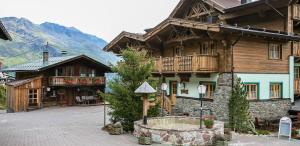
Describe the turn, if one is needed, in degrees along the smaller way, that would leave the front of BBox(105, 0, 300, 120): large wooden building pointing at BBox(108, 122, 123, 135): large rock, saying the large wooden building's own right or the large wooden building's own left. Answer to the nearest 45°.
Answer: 0° — it already faces it

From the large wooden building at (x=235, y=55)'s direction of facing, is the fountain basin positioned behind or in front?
in front

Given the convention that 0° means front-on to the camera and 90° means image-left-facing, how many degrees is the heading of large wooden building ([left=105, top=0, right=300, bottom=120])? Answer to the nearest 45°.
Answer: approximately 45°

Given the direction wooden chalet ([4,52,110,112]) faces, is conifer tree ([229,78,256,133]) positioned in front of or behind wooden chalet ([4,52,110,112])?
in front

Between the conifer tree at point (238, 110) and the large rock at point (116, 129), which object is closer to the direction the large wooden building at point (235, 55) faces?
the large rock

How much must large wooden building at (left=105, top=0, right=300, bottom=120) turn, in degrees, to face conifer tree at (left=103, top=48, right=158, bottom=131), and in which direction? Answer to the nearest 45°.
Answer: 0° — it already faces it

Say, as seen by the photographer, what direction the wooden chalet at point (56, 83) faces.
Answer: facing the viewer and to the right of the viewer

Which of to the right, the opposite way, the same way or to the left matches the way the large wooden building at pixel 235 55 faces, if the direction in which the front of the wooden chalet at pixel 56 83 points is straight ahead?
to the right

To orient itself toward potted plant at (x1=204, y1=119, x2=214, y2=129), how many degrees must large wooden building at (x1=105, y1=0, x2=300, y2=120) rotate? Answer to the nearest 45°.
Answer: approximately 45° to its left

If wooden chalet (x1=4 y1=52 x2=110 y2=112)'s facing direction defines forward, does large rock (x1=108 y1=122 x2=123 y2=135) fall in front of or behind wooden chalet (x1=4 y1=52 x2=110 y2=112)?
in front

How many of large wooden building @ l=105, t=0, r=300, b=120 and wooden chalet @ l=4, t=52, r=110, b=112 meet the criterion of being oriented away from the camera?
0
